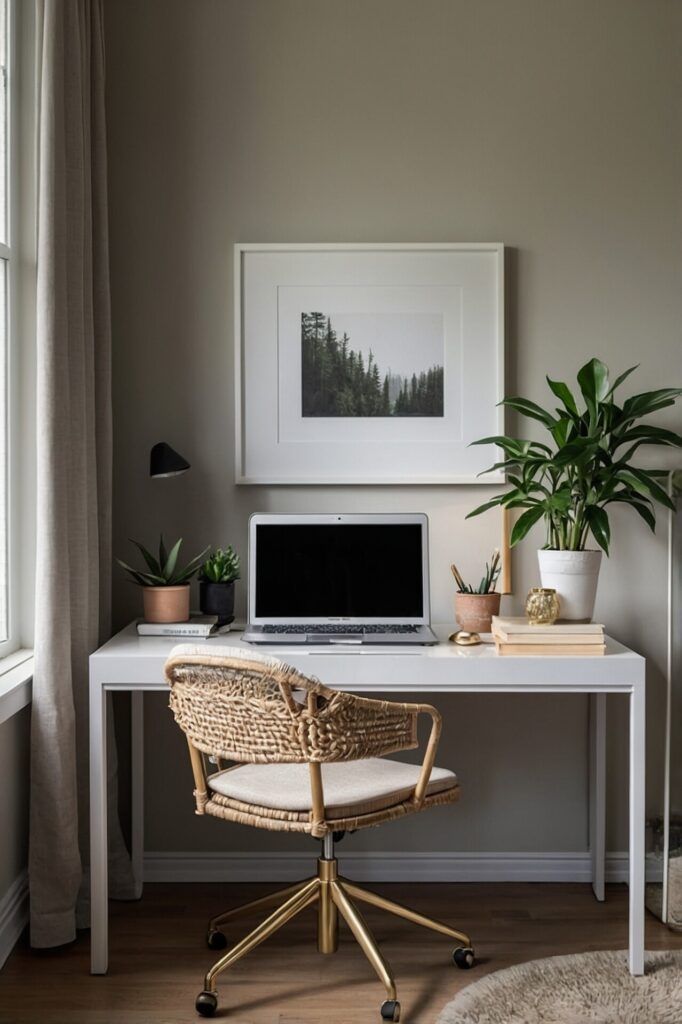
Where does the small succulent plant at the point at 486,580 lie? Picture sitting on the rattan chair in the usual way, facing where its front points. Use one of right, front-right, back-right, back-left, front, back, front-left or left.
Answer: front

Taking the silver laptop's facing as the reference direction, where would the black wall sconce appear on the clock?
The black wall sconce is roughly at 3 o'clock from the silver laptop.

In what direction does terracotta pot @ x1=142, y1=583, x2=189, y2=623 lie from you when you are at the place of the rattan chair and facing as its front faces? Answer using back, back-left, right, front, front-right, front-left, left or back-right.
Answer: left

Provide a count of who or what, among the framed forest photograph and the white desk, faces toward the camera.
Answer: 2

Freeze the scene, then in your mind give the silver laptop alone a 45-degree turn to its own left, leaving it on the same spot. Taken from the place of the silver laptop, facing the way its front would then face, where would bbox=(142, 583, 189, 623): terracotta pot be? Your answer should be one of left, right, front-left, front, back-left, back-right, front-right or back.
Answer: back-right

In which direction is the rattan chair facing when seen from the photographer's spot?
facing away from the viewer and to the right of the viewer

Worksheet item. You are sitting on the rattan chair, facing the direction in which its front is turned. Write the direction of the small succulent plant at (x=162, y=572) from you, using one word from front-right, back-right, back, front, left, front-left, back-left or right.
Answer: left

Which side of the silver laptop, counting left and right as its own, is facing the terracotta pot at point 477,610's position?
left

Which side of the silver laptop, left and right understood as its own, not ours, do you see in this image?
front

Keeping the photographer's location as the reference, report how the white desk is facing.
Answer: facing the viewer

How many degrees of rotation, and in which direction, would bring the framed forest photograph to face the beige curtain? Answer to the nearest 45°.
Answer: approximately 45° to its right

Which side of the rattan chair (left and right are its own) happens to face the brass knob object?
front
